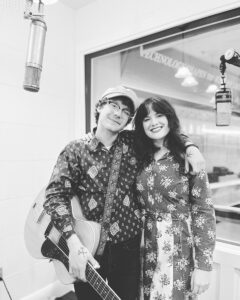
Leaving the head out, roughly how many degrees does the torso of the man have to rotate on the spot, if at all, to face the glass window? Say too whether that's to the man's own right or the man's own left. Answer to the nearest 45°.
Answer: approximately 135° to the man's own left

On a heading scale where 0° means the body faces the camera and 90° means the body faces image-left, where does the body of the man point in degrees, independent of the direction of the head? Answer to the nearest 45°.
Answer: approximately 0°
